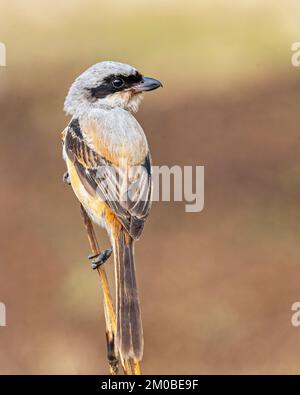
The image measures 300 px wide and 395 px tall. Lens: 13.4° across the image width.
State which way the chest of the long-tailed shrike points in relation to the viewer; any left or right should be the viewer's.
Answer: facing away from the viewer and to the left of the viewer
